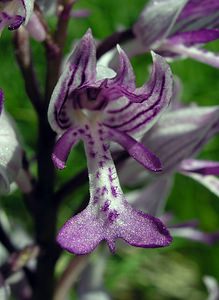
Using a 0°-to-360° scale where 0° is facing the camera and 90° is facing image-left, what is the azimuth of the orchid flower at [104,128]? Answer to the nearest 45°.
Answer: approximately 0°
